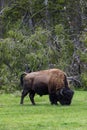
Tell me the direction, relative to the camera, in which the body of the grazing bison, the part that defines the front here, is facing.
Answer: to the viewer's right
